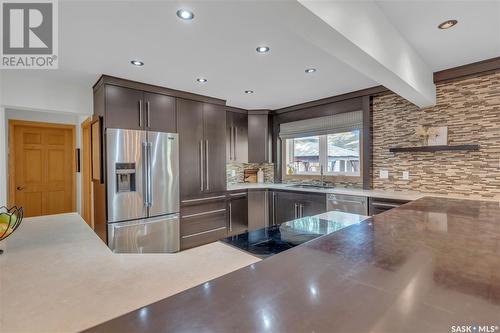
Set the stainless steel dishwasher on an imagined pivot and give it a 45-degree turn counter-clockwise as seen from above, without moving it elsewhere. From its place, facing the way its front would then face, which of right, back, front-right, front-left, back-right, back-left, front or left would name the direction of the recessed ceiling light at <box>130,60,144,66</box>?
front-right

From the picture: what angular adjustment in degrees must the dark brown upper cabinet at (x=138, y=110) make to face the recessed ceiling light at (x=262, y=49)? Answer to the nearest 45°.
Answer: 0° — it already faces it

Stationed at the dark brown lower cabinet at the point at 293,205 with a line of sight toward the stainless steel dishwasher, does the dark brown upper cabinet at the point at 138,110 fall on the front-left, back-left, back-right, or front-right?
back-right

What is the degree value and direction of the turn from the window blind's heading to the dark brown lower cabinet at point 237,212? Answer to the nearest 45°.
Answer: approximately 45° to its right

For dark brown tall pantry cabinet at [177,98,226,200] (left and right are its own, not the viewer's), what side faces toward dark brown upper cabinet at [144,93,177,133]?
right

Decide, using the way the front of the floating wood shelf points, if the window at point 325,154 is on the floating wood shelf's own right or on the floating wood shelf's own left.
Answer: on the floating wood shelf's own right

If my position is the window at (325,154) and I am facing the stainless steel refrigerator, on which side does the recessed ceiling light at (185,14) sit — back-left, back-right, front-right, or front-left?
front-left

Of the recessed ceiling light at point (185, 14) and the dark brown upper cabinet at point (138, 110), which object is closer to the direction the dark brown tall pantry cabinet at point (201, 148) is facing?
the recessed ceiling light

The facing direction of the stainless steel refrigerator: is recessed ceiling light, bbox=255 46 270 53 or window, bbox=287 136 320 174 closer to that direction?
the recessed ceiling light

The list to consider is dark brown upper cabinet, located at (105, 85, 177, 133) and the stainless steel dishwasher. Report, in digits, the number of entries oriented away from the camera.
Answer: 0

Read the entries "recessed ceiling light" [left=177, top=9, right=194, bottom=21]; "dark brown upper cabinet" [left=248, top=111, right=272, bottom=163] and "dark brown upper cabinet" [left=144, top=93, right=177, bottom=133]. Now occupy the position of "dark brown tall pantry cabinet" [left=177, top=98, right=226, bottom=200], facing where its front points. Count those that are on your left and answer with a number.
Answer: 1

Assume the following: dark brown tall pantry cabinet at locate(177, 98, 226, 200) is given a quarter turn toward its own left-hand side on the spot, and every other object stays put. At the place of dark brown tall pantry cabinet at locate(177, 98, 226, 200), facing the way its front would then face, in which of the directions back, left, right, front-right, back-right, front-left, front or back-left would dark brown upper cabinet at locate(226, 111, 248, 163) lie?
front
